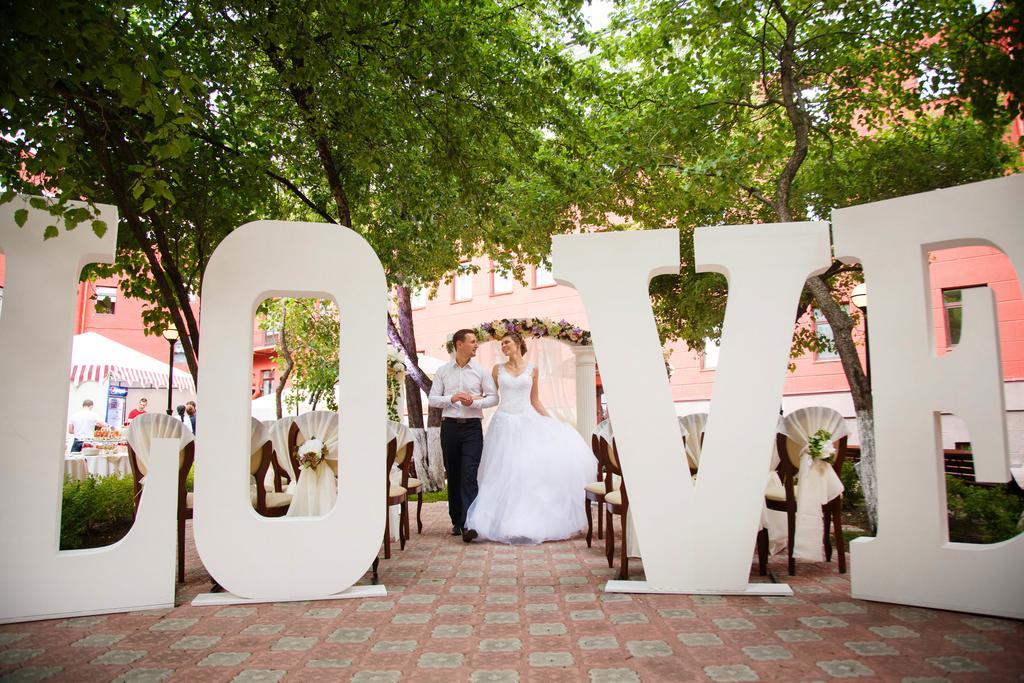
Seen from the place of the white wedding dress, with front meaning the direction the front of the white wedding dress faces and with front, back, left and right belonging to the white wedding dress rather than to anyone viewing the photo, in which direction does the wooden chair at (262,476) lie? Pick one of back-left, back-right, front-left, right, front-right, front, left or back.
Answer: front-right

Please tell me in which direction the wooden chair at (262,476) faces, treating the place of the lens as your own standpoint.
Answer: facing away from the viewer and to the right of the viewer

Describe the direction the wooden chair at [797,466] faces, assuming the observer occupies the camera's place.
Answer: facing away from the viewer and to the left of the viewer

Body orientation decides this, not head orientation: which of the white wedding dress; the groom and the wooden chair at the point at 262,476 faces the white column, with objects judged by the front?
the wooden chair

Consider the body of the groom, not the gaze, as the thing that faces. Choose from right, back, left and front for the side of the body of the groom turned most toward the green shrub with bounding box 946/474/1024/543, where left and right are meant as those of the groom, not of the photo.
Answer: left

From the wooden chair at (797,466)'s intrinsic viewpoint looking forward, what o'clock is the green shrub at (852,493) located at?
The green shrub is roughly at 2 o'clock from the wooden chair.

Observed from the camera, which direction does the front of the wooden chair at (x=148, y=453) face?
facing away from the viewer and to the right of the viewer

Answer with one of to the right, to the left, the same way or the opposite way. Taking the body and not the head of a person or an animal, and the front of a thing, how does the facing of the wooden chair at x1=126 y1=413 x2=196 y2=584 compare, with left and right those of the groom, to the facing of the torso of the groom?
the opposite way

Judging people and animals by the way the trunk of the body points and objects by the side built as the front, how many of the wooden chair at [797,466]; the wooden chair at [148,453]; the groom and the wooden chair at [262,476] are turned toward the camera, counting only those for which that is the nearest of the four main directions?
1

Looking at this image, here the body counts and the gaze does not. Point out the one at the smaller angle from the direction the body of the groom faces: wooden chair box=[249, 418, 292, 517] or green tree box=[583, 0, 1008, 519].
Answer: the wooden chair

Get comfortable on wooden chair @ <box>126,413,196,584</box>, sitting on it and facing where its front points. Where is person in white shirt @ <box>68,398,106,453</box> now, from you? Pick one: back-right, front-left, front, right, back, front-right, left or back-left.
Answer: front-left

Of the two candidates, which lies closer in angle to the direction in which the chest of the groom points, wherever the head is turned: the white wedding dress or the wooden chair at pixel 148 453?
the wooden chair

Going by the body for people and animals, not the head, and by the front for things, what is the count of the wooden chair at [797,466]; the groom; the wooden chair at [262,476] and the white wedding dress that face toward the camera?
2

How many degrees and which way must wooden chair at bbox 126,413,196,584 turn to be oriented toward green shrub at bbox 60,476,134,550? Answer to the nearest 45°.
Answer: approximately 45° to its left

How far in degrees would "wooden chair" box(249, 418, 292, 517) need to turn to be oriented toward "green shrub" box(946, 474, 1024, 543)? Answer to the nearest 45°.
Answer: approximately 45° to its right

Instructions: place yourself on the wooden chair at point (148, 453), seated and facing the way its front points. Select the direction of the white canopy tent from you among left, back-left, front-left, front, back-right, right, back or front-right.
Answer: front-left

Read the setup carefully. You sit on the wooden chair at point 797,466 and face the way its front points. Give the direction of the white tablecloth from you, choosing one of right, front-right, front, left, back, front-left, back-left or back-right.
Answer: front-left

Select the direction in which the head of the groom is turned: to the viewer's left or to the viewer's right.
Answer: to the viewer's right

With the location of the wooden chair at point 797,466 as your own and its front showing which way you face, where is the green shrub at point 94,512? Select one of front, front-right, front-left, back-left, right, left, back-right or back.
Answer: front-left
